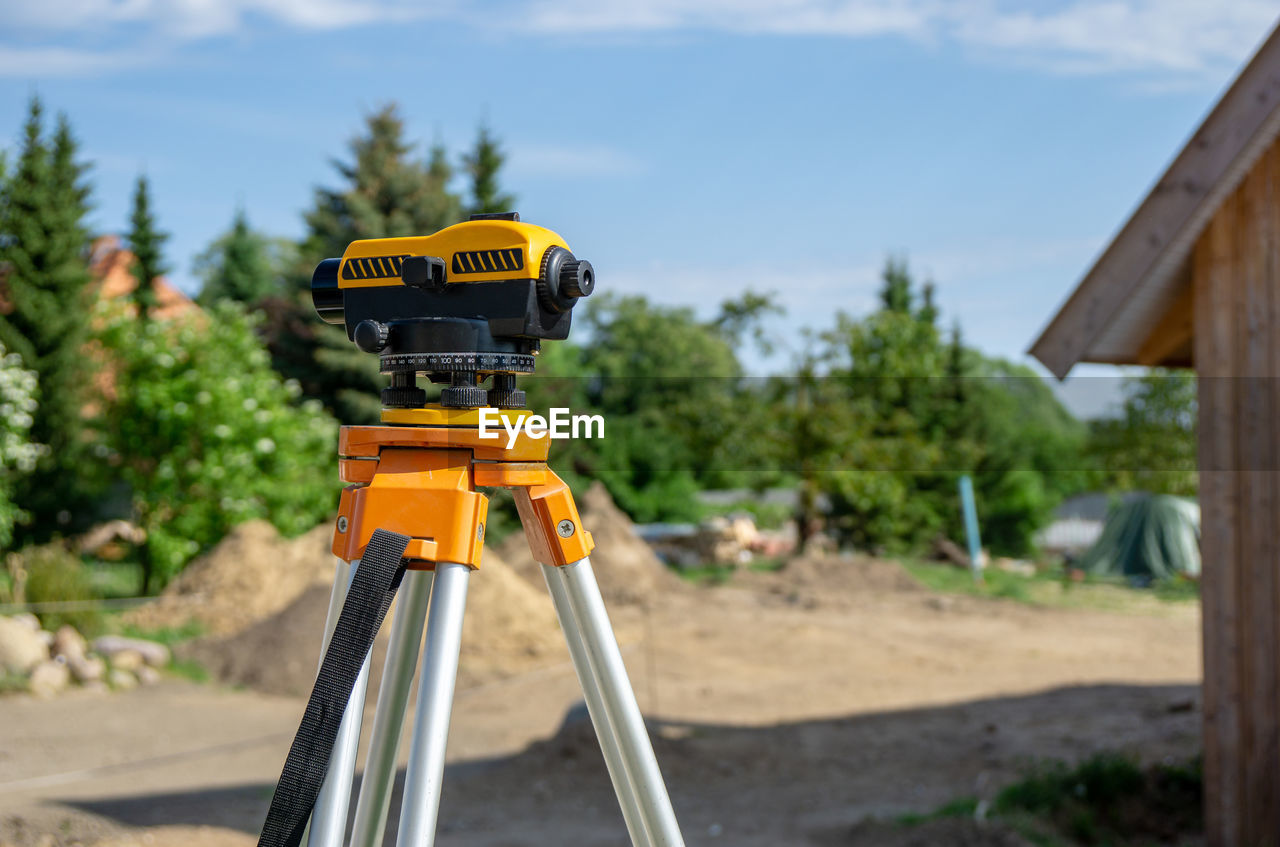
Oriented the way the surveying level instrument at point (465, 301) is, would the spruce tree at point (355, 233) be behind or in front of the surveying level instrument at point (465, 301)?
in front

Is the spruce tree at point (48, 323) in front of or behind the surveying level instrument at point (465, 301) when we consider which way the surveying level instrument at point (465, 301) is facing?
in front

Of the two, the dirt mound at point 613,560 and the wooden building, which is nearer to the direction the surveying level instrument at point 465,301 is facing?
the dirt mound

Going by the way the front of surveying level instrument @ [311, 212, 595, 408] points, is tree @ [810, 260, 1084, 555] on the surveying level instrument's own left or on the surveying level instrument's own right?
on the surveying level instrument's own right

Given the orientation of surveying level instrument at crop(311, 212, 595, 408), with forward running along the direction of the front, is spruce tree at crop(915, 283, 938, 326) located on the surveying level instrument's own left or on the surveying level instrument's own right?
on the surveying level instrument's own right

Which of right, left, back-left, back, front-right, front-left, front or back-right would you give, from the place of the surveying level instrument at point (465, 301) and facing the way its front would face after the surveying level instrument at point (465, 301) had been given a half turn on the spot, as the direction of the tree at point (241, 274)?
back-left

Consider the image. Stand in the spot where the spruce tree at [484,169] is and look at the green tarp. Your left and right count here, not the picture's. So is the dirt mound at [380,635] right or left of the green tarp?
right

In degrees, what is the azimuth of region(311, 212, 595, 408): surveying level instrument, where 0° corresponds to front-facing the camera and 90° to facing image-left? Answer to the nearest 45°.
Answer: approximately 135°

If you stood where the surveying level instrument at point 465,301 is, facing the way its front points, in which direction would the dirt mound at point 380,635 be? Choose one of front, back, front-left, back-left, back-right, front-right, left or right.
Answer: front-right

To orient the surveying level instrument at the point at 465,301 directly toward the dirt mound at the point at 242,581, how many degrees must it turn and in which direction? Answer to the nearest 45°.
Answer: approximately 45° to its right

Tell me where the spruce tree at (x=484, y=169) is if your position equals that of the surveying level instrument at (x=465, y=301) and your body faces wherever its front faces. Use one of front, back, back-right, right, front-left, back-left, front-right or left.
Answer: front-right
